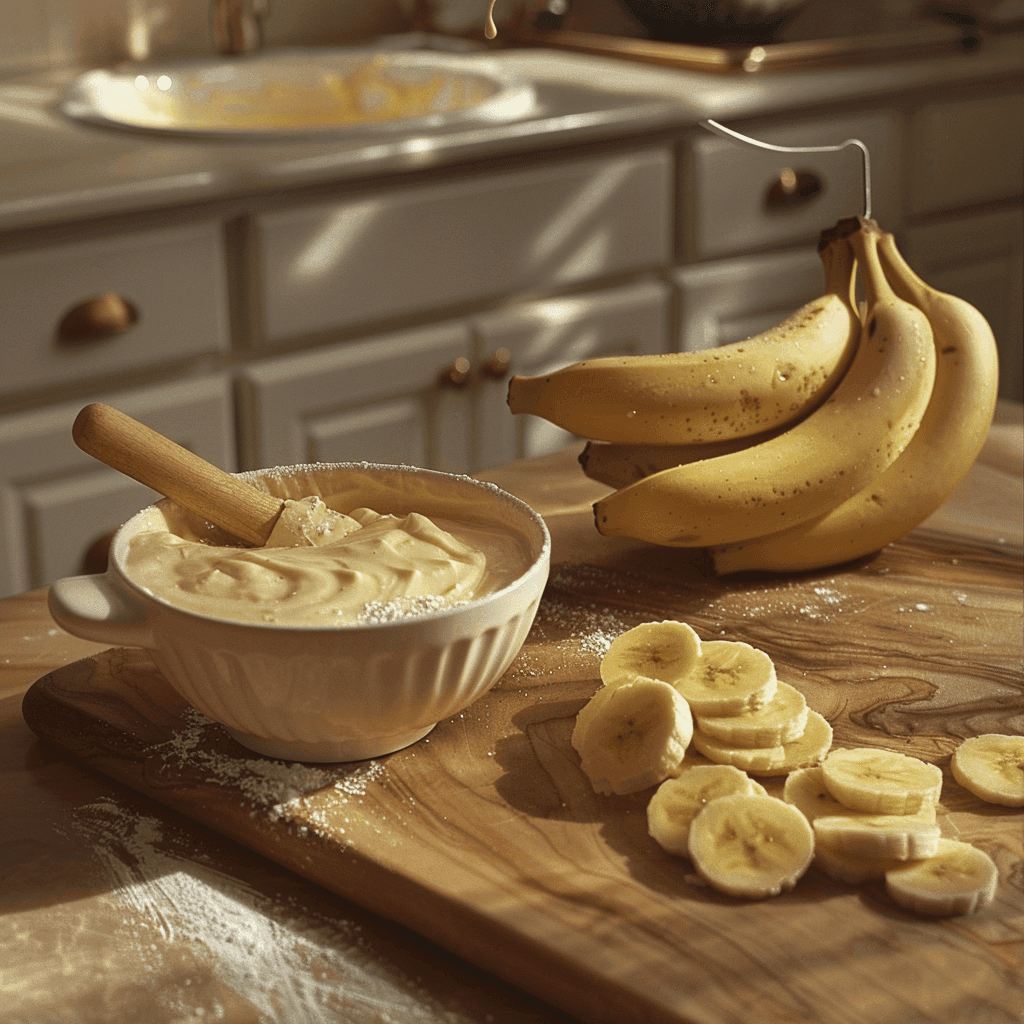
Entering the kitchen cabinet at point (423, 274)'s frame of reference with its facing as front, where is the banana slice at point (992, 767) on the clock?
The banana slice is roughly at 1 o'clock from the kitchen cabinet.

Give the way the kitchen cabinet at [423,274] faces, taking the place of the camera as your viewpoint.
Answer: facing the viewer and to the right of the viewer

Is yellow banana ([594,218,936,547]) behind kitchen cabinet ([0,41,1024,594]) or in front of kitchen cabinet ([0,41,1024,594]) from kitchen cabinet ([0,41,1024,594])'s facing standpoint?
in front

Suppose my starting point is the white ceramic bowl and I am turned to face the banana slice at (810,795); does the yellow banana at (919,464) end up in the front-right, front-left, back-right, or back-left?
front-left

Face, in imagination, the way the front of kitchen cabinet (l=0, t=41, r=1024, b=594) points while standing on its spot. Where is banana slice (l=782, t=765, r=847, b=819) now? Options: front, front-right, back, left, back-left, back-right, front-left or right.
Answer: front-right

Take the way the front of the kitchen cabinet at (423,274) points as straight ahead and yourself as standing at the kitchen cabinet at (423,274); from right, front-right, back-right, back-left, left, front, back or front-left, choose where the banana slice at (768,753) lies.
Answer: front-right

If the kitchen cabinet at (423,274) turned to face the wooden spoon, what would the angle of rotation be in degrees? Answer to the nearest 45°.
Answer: approximately 45° to its right

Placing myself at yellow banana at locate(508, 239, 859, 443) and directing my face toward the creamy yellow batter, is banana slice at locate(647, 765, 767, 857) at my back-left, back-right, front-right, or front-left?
front-left
